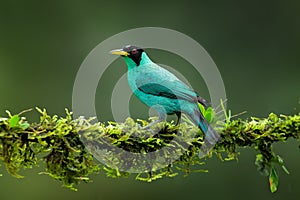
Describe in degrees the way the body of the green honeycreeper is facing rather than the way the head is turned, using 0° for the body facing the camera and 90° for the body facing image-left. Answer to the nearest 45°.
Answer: approximately 90°
